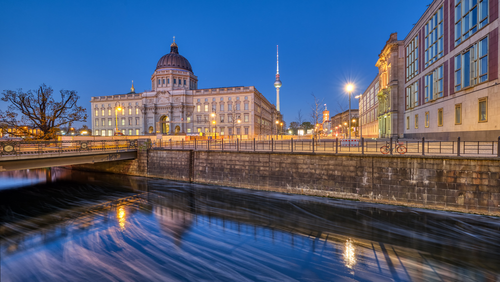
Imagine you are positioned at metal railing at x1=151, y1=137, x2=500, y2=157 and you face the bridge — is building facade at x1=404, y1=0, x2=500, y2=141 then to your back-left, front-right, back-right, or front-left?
back-right

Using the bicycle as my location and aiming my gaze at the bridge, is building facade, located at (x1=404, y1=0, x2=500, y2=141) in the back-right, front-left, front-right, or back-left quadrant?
back-right

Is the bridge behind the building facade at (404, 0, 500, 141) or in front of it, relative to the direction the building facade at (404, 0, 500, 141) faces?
in front

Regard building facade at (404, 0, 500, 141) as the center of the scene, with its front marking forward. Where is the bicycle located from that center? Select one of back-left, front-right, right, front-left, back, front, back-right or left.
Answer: front-left
